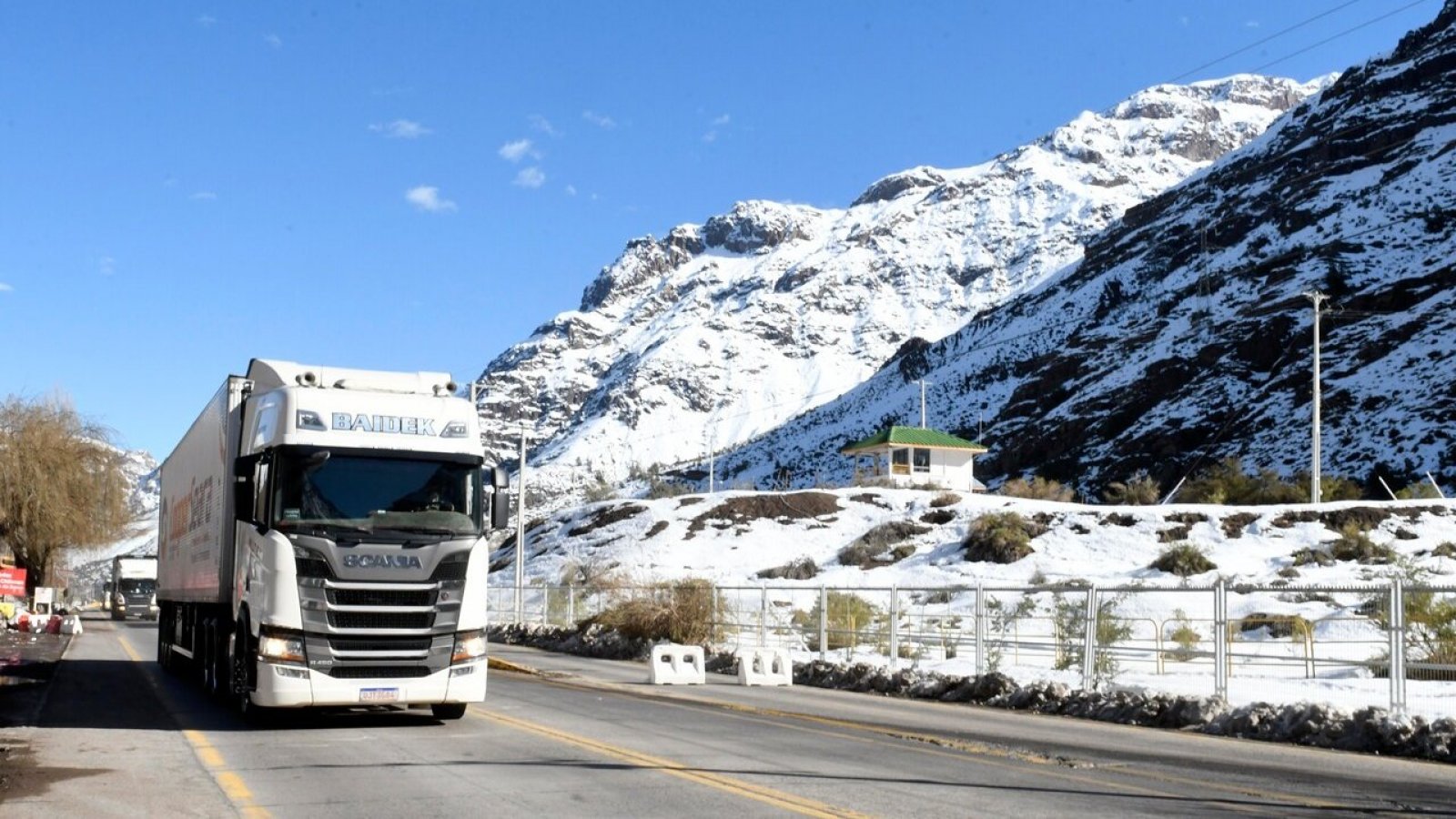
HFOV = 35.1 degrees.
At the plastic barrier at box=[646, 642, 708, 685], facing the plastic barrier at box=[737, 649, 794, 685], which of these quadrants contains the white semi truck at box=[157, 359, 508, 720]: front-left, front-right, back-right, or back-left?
back-right

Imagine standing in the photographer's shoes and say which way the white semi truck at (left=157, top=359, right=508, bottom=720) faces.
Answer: facing the viewer

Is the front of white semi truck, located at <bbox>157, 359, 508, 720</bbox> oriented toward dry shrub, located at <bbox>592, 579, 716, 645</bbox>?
no

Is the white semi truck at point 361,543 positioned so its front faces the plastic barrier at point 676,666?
no

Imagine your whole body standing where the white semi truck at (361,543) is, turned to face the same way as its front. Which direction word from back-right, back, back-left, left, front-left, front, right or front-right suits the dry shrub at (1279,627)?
back-left

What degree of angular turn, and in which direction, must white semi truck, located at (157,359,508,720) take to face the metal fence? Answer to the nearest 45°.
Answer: approximately 135° to its left
